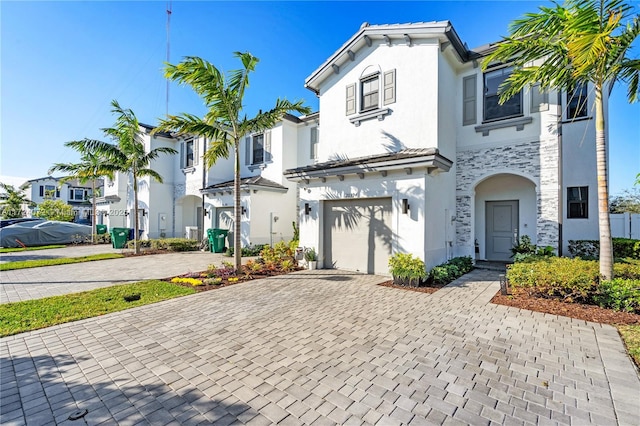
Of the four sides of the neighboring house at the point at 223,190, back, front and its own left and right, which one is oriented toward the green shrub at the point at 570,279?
left

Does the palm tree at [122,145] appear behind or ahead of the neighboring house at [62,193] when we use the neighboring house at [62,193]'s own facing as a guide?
ahead

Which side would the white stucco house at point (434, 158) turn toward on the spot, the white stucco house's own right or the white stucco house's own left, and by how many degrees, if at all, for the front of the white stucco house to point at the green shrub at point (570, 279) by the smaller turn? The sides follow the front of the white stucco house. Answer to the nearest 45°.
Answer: approximately 45° to the white stucco house's own left

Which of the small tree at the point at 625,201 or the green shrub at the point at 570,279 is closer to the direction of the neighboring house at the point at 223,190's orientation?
the green shrub

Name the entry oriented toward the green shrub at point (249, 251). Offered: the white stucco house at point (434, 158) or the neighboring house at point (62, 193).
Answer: the neighboring house

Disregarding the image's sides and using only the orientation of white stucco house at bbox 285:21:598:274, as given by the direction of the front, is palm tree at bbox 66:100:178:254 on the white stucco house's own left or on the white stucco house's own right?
on the white stucco house's own right

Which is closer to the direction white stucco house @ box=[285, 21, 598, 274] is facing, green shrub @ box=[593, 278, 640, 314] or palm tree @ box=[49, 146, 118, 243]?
the green shrub

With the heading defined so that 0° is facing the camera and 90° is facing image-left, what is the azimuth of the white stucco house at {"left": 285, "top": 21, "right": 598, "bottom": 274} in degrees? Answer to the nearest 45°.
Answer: approximately 0°

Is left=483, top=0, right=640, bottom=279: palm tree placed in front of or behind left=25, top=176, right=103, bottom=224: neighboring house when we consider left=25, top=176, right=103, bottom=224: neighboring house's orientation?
in front

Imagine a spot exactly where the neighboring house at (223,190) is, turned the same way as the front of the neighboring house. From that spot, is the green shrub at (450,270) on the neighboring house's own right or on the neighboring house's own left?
on the neighboring house's own left

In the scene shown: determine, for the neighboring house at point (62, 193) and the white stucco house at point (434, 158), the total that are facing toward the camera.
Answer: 2
